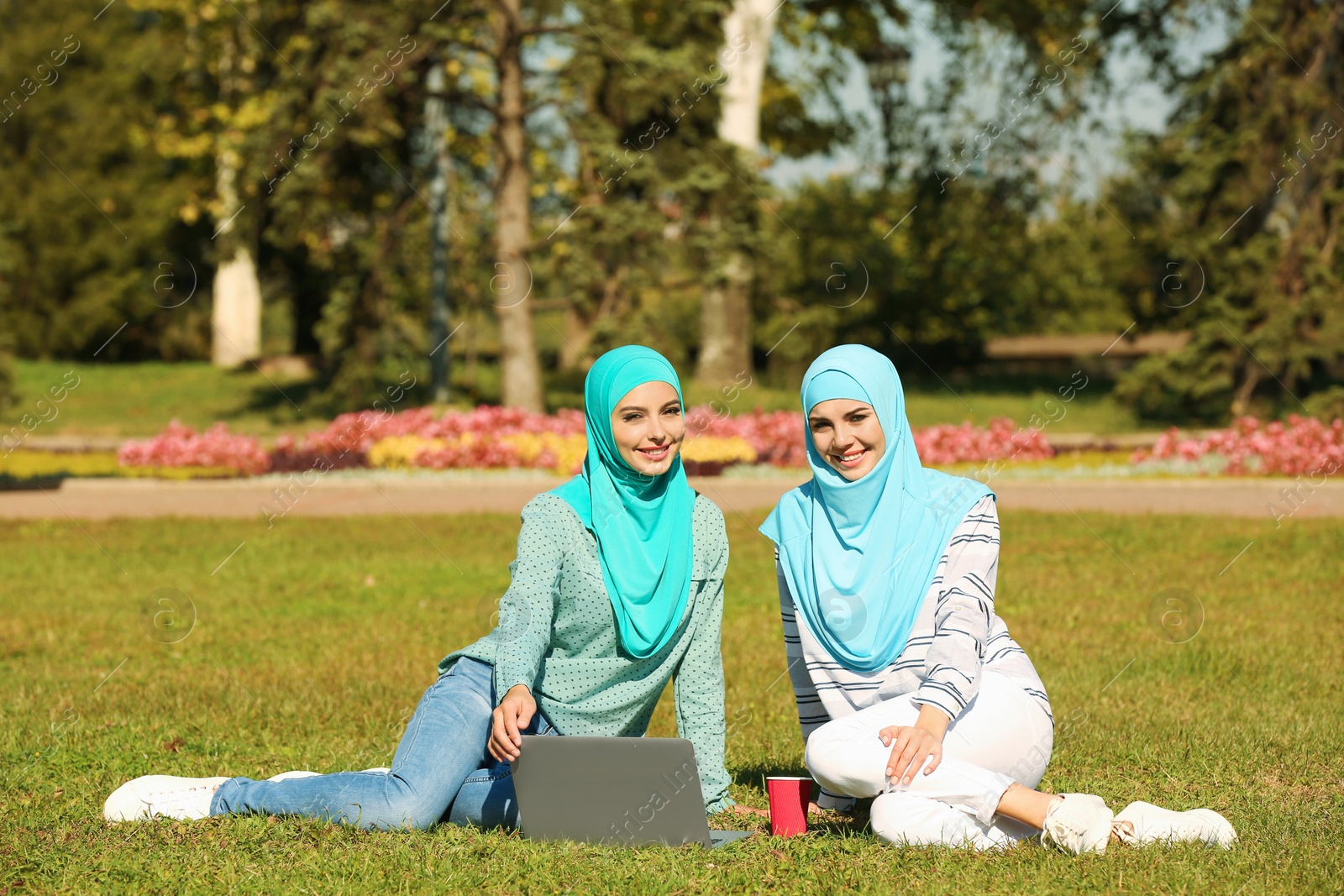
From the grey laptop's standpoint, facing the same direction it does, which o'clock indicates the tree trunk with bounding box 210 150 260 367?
The tree trunk is roughly at 10 o'clock from the grey laptop.

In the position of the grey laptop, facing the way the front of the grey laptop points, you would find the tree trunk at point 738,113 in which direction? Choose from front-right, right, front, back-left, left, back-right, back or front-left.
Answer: front-left

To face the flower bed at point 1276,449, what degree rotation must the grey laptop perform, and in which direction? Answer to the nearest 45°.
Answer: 0° — it already faces it

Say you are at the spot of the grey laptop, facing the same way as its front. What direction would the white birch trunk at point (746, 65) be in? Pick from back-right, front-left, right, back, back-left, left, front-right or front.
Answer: front-left

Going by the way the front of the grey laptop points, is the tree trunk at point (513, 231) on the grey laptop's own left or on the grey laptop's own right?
on the grey laptop's own left

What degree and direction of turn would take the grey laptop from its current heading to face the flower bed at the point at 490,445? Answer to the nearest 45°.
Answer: approximately 45° to its left

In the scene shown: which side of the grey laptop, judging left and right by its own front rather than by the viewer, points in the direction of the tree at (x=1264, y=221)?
front

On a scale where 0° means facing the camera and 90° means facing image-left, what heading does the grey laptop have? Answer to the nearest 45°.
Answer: approximately 225°

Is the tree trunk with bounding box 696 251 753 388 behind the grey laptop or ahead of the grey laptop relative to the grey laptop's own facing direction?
ahead

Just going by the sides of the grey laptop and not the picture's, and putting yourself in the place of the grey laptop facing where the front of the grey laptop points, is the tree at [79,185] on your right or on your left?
on your left
